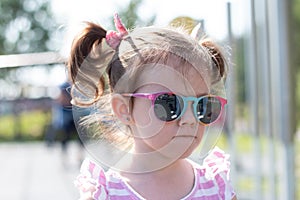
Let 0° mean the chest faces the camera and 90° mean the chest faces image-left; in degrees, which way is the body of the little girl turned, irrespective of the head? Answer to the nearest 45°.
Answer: approximately 315°
